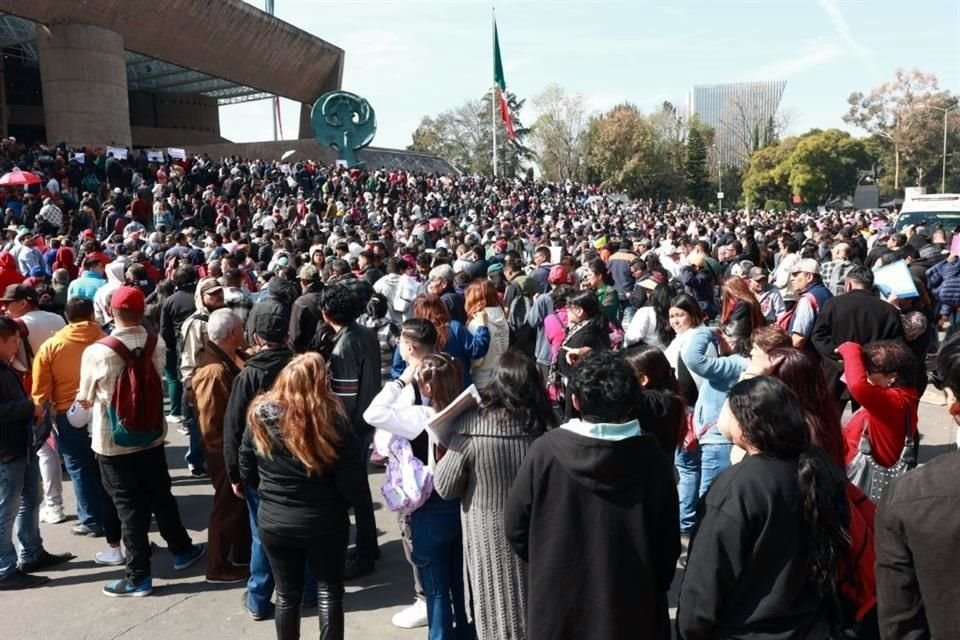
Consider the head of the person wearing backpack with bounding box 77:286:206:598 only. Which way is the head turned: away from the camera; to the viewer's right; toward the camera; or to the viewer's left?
away from the camera

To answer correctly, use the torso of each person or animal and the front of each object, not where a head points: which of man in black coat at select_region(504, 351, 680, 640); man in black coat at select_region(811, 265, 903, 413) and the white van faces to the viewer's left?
the white van

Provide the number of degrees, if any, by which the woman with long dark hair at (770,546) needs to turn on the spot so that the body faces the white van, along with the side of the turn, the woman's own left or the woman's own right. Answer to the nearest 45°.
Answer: approximately 45° to the woman's own right

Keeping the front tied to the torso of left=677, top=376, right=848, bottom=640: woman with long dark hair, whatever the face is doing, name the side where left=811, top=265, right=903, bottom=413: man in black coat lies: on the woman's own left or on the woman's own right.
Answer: on the woman's own right

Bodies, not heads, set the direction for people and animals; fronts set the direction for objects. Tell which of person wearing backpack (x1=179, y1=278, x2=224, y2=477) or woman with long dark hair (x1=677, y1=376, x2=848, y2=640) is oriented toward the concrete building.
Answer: the woman with long dark hair

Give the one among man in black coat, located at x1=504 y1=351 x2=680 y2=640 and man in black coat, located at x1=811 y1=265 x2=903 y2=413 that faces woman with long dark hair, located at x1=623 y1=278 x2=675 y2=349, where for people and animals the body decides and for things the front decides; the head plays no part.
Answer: man in black coat, located at x1=504 y1=351 x2=680 y2=640

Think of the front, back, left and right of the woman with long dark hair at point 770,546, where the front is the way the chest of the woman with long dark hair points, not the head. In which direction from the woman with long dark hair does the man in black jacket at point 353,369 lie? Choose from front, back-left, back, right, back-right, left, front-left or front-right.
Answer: front

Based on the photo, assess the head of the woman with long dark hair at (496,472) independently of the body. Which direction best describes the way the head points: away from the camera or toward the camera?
away from the camera

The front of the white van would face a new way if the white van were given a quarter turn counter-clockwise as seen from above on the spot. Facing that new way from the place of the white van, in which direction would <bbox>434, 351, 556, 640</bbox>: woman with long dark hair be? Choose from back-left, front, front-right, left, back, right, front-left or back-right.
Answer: right

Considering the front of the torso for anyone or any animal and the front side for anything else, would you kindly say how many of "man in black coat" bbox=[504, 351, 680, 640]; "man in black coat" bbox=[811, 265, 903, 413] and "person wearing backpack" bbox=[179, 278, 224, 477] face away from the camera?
2

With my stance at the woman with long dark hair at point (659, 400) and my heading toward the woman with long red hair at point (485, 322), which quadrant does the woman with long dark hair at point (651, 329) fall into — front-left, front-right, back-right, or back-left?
front-right

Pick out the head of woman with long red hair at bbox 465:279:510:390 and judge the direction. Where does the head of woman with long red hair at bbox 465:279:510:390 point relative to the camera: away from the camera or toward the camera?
away from the camera

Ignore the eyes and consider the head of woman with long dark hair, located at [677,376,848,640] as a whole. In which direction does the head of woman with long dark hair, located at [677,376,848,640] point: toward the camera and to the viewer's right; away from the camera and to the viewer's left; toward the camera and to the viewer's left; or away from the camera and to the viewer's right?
away from the camera and to the viewer's left

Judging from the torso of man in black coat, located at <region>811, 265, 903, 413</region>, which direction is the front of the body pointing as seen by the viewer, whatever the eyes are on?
away from the camera
